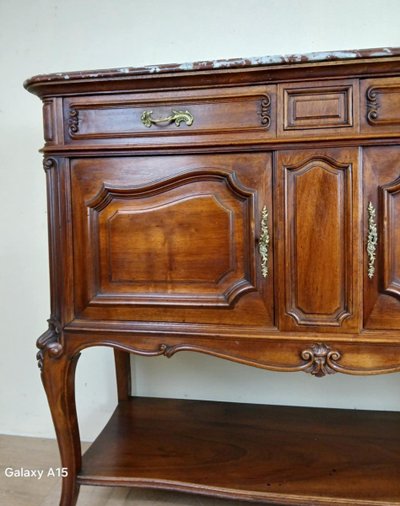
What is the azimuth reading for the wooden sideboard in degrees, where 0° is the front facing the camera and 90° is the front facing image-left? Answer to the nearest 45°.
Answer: approximately 0°
